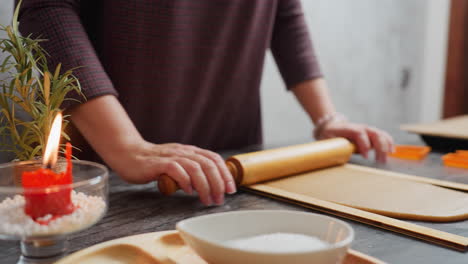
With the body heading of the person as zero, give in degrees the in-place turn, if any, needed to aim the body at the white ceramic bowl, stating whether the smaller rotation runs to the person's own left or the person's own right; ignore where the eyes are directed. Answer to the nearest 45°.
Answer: approximately 45° to the person's own right

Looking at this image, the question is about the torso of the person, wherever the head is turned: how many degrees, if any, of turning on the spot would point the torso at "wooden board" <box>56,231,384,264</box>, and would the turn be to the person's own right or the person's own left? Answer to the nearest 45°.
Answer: approximately 45° to the person's own right

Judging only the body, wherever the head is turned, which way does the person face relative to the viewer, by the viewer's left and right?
facing the viewer and to the right of the viewer

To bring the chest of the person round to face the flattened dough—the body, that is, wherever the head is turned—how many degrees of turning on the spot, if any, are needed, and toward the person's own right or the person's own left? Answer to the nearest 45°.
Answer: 0° — they already face it

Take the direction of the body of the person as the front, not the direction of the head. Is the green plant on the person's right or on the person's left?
on the person's right

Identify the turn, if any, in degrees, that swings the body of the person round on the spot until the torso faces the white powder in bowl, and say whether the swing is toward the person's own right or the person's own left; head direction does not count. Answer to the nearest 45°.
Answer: approximately 45° to the person's own right

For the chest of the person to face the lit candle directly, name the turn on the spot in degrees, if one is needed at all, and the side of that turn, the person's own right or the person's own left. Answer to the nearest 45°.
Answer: approximately 45° to the person's own right
